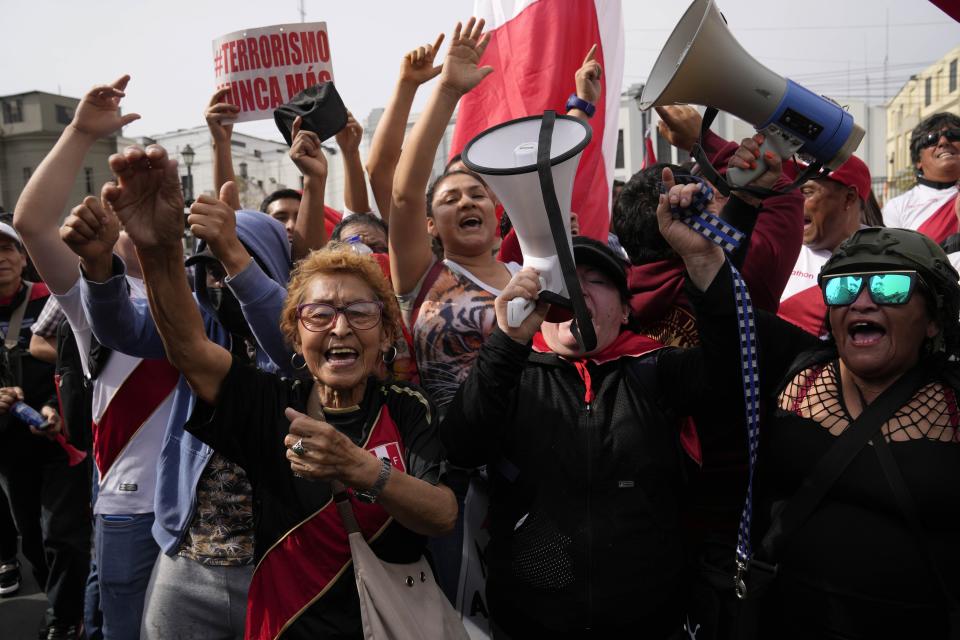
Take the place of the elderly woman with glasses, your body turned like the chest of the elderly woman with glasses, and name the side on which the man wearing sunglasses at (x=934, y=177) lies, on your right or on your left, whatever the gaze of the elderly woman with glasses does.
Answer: on your left

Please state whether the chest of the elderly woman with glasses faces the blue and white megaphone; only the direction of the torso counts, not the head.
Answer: no

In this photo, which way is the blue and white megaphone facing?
to the viewer's left

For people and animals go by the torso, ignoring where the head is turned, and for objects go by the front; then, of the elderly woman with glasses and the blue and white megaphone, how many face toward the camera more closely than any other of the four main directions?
1

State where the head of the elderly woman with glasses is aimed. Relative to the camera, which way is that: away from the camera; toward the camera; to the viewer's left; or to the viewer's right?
toward the camera

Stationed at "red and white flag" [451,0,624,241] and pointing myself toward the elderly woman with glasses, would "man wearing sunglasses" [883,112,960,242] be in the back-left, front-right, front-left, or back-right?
back-left

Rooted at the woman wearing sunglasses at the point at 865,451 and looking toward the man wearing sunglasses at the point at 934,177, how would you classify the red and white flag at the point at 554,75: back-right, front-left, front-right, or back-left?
front-left

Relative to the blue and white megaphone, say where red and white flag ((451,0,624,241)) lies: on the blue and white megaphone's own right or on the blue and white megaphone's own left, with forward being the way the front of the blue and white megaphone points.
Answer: on the blue and white megaphone's own right

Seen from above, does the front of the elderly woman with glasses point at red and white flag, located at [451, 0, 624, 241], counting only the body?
no

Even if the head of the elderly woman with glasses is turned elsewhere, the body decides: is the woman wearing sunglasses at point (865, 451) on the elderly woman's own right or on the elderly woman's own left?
on the elderly woman's own left

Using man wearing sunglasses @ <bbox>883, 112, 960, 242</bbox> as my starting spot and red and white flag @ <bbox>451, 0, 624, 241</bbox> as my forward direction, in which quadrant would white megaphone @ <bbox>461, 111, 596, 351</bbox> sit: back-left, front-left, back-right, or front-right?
front-left

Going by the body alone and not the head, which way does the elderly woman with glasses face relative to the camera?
toward the camera

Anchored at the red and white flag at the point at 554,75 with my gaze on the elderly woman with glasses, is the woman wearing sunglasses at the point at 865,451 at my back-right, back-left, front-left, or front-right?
front-left
